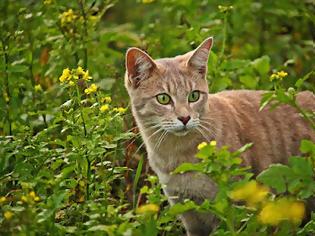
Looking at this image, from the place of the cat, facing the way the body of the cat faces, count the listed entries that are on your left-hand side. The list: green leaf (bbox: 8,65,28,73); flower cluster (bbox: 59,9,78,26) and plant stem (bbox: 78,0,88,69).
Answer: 0

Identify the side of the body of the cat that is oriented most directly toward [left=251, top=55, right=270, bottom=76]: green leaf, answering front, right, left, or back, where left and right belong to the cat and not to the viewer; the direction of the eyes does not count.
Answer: back

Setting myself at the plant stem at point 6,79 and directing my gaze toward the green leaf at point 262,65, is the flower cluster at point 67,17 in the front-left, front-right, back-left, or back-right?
front-left

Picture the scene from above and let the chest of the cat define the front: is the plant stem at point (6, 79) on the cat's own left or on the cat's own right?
on the cat's own right

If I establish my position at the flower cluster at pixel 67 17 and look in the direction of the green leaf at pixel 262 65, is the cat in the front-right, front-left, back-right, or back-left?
front-right

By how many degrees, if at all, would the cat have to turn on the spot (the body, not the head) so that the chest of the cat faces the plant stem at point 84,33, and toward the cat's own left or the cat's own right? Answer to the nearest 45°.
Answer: approximately 90° to the cat's own right

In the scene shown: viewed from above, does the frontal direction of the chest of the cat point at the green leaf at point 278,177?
no

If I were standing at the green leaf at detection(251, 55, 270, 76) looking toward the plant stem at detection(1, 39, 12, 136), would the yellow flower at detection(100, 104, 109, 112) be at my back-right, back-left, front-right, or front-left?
front-left

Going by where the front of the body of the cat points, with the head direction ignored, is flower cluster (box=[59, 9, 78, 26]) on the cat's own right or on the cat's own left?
on the cat's own right

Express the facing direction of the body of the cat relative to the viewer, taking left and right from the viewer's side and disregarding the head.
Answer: facing the viewer and to the left of the viewer

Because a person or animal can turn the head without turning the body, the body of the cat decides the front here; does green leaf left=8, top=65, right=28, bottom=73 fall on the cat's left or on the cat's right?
on the cat's right

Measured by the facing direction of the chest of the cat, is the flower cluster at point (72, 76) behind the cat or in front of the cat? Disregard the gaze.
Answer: in front
